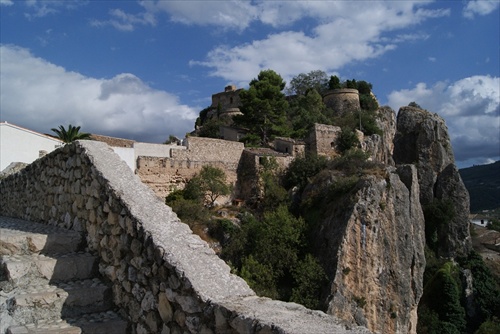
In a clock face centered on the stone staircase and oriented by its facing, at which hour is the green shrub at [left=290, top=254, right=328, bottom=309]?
The green shrub is roughly at 9 o'clock from the stone staircase.

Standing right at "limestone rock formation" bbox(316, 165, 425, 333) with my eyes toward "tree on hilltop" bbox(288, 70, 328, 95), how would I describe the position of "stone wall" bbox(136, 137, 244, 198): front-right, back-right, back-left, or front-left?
front-left

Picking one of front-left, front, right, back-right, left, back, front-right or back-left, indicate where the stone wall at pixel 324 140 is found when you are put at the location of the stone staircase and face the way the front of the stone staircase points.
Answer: left

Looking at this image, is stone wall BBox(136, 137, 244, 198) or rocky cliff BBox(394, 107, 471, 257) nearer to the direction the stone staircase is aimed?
the rocky cliff

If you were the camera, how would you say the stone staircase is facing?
facing the viewer and to the right of the viewer

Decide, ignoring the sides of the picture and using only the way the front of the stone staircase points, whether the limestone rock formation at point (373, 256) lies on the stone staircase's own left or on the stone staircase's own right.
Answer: on the stone staircase's own left

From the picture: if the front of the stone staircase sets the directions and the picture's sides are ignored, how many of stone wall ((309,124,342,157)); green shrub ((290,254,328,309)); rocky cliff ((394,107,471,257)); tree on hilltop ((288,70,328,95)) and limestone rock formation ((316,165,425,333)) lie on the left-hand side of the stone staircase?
5

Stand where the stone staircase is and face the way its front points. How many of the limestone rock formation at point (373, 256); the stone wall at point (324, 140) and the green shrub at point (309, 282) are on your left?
3

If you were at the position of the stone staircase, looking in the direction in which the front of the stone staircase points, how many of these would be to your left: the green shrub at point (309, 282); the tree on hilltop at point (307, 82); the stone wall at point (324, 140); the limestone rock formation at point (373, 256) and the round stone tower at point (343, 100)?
5

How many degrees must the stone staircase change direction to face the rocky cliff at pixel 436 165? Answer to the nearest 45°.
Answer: approximately 90° to its left
